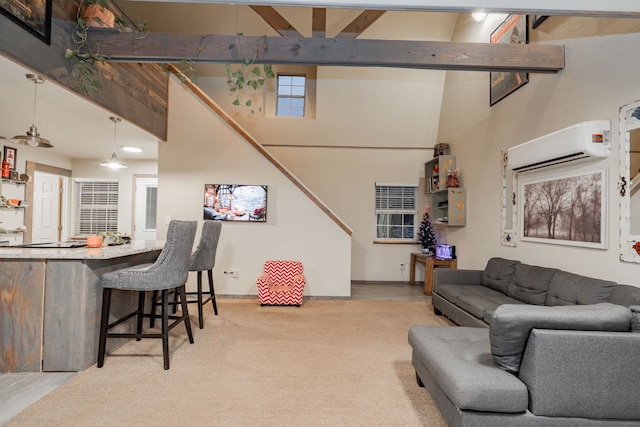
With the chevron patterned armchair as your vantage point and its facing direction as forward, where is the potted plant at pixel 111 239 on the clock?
The potted plant is roughly at 2 o'clock from the chevron patterned armchair.

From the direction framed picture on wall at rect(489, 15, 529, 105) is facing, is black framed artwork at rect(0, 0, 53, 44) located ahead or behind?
ahead

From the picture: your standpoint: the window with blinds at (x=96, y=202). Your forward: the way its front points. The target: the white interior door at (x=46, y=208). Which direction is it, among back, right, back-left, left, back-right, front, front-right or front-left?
right

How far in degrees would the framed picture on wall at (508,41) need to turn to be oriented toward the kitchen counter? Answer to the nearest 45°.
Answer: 0° — it already faces it

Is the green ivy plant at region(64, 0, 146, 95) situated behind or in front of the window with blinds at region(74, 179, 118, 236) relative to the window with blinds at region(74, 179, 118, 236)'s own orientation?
in front

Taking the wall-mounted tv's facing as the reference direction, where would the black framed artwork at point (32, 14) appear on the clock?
The black framed artwork is roughly at 1 o'clock from the wall-mounted tv.

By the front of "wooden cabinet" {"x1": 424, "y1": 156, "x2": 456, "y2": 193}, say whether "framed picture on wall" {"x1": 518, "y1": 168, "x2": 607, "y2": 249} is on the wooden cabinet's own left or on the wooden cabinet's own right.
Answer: on the wooden cabinet's own left

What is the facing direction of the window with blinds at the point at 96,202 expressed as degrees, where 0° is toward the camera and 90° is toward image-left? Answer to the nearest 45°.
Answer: approximately 0°

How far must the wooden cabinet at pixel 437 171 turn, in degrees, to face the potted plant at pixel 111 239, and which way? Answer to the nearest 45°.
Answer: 0° — it already faces it

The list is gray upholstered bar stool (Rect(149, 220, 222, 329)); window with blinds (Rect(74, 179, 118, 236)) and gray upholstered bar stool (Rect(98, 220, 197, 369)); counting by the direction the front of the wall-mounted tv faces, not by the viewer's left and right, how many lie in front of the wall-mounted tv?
2

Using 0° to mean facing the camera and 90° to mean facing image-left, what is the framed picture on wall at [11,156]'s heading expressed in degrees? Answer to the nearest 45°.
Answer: approximately 315°

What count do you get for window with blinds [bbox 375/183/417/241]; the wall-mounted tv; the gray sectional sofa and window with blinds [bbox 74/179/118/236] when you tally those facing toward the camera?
3

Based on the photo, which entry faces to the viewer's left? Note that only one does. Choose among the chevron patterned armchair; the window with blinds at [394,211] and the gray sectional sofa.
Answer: the gray sectional sofa

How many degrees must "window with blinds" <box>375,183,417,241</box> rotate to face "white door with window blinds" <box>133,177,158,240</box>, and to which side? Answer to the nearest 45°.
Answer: approximately 90° to its right
